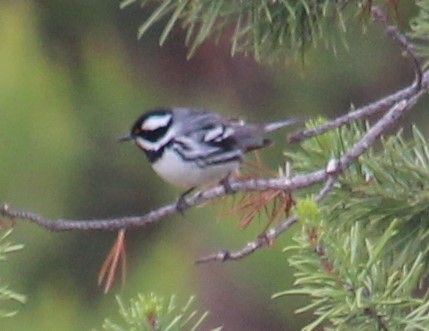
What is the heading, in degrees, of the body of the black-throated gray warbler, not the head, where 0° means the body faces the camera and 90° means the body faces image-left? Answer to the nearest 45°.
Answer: approximately 90°
